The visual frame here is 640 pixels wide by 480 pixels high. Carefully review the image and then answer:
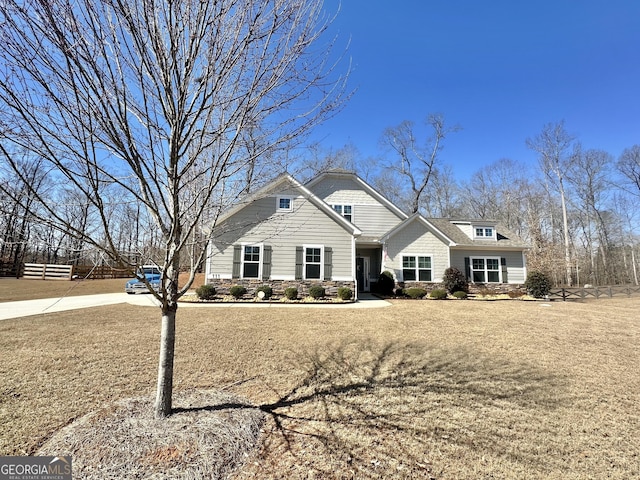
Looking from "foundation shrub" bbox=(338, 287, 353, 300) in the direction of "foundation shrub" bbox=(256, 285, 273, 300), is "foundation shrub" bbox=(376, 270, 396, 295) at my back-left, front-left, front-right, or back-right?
back-right

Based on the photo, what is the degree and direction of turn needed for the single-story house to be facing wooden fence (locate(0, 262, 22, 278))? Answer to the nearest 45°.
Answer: approximately 90° to its right

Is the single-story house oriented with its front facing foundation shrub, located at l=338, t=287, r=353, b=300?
yes

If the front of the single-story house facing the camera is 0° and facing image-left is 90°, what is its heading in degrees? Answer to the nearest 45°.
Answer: approximately 0°

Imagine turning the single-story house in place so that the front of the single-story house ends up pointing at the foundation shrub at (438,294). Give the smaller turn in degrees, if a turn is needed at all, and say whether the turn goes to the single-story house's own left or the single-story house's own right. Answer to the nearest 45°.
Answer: approximately 90° to the single-story house's own left

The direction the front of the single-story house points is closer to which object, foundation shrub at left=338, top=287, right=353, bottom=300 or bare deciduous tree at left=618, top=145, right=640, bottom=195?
the foundation shrub

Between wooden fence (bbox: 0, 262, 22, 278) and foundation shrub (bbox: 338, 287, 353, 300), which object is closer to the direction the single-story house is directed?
the foundation shrub
